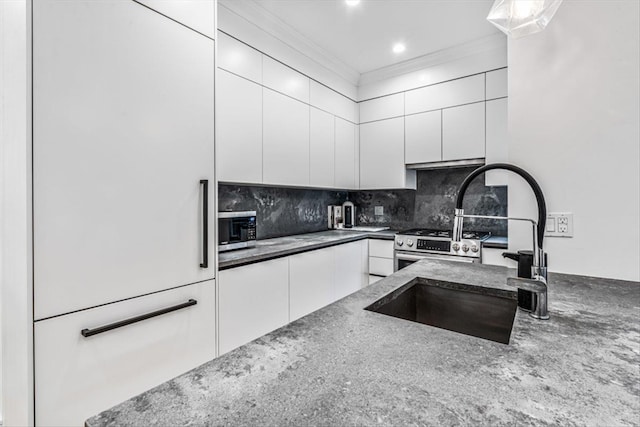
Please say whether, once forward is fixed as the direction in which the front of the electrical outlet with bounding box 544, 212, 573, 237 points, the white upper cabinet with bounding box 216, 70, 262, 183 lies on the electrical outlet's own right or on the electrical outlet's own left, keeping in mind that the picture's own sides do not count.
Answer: on the electrical outlet's own right

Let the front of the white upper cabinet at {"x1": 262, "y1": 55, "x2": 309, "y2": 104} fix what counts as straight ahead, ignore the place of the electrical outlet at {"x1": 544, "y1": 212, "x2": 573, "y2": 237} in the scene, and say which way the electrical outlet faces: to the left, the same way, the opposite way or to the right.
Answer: to the right

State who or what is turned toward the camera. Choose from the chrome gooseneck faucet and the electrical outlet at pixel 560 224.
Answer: the electrical outlet

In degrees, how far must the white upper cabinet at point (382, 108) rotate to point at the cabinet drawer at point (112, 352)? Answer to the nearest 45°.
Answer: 0° — it already faces it

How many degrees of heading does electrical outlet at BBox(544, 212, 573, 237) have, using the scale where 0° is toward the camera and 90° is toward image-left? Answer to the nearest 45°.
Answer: approximately 0°

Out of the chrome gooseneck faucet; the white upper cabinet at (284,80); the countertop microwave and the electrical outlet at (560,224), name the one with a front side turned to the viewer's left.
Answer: the chrome gooseneck faucet

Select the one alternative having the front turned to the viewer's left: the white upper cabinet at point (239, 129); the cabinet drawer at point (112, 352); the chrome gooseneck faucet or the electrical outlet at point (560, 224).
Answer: the chrome gooseneck faucet

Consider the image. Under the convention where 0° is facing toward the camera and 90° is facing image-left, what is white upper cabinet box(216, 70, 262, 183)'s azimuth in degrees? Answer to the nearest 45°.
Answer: approximately 315°

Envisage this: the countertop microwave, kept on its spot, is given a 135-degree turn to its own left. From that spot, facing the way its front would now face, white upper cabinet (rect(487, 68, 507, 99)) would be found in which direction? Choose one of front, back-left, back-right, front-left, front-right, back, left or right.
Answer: right

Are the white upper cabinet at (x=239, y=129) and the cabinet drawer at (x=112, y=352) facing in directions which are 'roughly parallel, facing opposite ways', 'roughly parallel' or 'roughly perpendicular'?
roughly parallel

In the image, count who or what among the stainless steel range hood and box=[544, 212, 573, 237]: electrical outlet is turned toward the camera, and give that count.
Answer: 2

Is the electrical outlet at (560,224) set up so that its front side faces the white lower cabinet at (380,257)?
no

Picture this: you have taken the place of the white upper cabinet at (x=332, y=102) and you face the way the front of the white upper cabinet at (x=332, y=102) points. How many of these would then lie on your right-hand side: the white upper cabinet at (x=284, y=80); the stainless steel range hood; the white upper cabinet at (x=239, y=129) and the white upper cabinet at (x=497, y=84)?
2

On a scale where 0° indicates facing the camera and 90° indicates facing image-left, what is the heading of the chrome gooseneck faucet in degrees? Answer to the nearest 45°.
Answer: approximately 90°

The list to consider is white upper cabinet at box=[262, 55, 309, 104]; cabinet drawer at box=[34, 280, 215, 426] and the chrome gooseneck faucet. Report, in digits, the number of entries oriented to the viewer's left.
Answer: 1

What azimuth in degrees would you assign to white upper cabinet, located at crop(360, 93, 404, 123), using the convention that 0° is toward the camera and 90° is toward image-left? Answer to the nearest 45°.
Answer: approximately 45°

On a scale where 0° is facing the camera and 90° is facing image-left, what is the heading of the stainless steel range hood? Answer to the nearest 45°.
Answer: approximately 0°

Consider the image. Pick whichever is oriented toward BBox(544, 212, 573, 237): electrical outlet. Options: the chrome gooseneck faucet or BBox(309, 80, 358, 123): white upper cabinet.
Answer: the white upper cabinet
